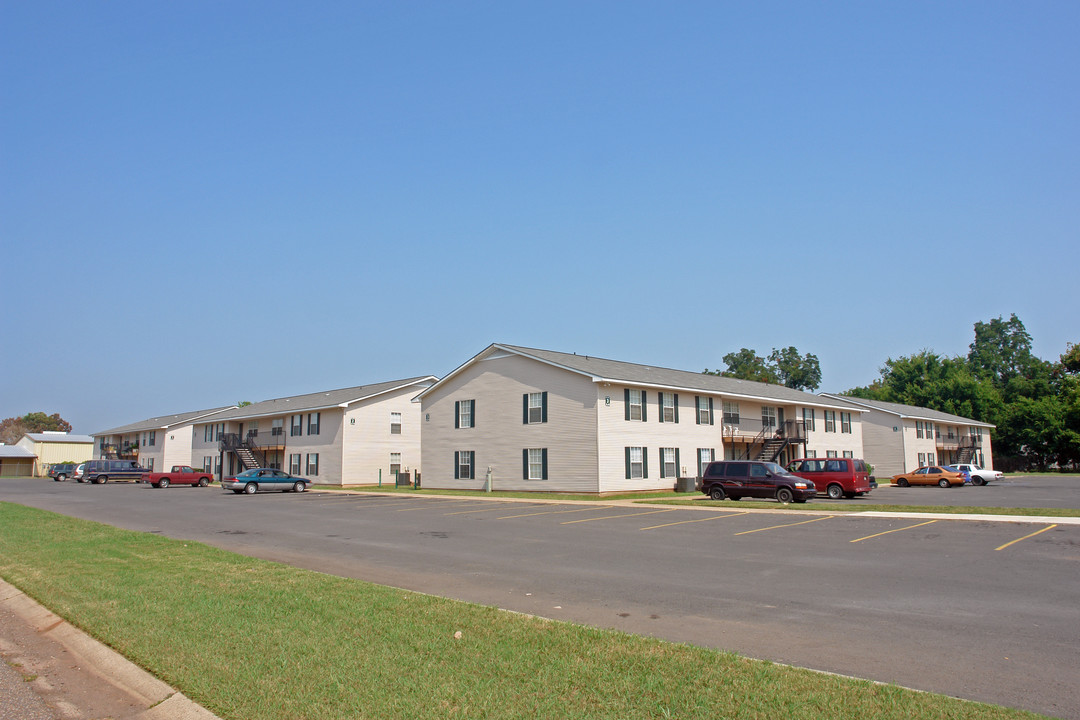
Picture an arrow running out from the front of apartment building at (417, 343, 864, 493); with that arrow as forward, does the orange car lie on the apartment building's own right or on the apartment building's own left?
on the apartment building's own left

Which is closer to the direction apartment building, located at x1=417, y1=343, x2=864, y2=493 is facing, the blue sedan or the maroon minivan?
the maroon minivan

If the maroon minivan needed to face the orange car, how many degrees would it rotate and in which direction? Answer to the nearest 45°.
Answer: approximately 45° to its right

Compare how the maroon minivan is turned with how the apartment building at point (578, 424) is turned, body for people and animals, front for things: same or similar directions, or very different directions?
very different directions

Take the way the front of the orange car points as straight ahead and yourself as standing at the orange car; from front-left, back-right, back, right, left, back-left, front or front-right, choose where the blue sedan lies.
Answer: front-left

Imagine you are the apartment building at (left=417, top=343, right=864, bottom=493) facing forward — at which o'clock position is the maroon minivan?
The maroon minivan is roughly at 11 o'clock from the apartment building.

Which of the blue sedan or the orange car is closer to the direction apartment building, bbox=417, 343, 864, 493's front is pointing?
the orange car

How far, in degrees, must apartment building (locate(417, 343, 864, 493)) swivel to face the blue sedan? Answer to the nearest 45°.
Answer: approximately 135° to its right

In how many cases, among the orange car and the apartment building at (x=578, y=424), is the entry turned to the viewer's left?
1

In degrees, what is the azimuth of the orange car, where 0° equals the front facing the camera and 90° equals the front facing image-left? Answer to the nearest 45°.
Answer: approximately 90°

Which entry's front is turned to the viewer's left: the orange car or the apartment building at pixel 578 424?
the orange car

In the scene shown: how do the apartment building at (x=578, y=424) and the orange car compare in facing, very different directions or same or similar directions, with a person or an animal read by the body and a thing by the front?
very different directions

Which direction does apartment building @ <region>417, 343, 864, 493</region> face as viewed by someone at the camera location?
facing the viewer and to the right of the viewer
